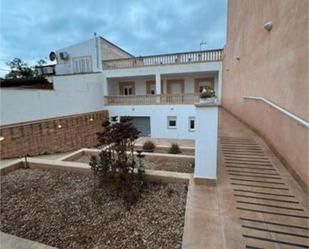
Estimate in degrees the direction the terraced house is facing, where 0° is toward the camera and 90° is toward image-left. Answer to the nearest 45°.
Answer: approximately 0°
